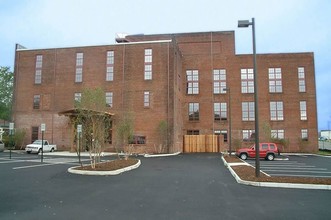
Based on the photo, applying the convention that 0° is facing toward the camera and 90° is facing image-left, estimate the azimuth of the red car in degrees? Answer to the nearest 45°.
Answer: approximately 90°

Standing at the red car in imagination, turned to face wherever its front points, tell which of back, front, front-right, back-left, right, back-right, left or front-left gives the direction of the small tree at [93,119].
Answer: front-left

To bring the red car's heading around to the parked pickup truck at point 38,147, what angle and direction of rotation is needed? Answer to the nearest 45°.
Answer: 0° — it already faces it

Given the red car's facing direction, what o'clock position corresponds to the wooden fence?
The wooden fence is roughly at 2 o'clock from the red car.

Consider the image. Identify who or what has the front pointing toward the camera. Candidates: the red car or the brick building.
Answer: the brick building

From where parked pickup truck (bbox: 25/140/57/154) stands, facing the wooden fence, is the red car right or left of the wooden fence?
right

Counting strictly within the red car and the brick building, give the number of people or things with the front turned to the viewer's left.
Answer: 1

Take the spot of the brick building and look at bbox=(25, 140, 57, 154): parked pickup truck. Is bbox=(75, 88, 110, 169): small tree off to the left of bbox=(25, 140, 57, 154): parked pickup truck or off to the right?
left

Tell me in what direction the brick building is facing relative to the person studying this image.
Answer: facing the viewer

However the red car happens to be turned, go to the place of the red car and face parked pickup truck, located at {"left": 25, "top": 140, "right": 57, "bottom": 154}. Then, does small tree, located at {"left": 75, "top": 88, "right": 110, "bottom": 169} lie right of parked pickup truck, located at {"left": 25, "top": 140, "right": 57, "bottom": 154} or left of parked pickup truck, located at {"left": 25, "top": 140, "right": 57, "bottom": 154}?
left

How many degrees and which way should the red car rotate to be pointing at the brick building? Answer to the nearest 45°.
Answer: approximately 45° to its right

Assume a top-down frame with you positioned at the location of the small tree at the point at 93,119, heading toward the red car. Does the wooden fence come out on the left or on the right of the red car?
left

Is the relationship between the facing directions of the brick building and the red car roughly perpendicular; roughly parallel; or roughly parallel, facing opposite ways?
roughly perpendicular

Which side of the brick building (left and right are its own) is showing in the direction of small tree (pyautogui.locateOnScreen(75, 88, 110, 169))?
front
